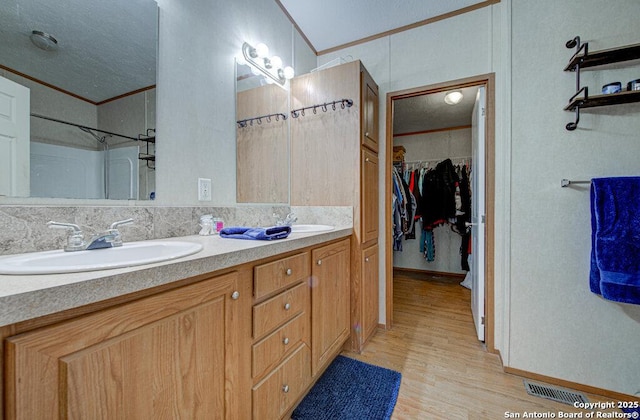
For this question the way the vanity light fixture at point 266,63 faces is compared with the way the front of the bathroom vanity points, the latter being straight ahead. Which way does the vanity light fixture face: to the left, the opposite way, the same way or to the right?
the same way

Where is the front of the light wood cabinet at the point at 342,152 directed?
to the viewer's right

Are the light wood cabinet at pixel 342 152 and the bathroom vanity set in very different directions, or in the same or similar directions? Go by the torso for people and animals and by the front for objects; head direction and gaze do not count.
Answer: same or similar directions

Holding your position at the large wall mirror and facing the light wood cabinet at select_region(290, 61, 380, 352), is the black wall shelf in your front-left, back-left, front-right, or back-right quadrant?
front-right

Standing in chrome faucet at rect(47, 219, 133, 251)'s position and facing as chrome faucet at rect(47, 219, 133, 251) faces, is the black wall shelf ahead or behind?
ahead

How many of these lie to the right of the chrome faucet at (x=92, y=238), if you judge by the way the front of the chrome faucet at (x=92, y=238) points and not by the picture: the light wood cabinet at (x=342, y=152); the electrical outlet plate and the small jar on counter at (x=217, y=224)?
0

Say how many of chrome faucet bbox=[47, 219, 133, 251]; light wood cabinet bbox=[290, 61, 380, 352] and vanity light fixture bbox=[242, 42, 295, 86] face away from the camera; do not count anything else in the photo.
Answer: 0

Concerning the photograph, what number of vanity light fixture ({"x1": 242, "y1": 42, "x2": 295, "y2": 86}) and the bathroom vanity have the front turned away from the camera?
0

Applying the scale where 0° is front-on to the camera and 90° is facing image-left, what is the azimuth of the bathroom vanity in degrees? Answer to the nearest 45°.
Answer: approximately 315°

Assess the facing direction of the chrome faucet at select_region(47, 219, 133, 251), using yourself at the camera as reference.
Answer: facing the viewer and to the right of the viewer

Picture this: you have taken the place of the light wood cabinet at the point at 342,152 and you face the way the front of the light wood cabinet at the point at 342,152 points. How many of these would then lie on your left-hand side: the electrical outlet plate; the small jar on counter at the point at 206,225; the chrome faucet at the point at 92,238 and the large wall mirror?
0

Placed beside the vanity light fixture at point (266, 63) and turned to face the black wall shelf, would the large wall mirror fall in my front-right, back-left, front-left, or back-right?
back-right

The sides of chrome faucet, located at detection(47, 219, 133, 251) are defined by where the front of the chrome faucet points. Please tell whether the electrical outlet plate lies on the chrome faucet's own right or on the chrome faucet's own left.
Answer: on the chrome faucet's own left
